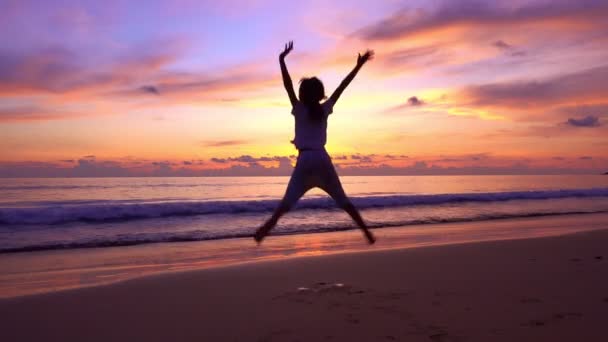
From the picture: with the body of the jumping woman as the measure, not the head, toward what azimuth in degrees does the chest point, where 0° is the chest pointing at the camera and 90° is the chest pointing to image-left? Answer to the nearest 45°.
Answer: approximately 180°
